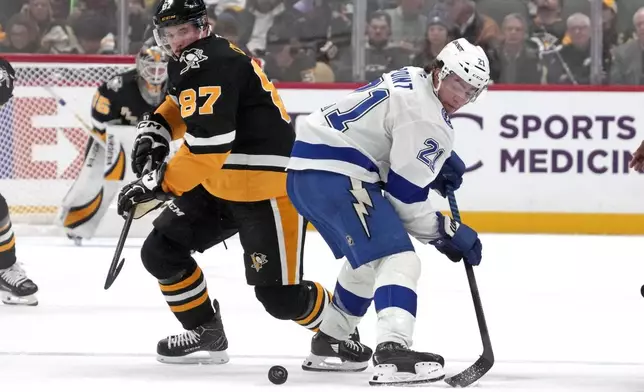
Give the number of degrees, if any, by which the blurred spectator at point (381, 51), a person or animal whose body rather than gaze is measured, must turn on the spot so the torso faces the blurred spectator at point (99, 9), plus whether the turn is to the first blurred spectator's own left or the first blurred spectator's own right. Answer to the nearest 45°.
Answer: approximately 90° to the first blurred spectator's own right

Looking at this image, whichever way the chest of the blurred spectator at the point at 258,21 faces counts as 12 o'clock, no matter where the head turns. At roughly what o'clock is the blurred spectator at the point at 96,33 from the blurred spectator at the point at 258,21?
the blurred spectator at the point at 96,33 is roughly at 3 o'clock from the blurred spectator at the point at 258,21.

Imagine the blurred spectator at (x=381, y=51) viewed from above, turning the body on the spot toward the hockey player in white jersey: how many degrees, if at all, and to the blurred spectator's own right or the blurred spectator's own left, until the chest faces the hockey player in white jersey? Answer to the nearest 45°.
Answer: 0° — they already face them

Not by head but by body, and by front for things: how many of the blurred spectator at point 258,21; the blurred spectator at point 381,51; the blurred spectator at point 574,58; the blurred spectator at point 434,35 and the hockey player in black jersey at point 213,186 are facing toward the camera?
4

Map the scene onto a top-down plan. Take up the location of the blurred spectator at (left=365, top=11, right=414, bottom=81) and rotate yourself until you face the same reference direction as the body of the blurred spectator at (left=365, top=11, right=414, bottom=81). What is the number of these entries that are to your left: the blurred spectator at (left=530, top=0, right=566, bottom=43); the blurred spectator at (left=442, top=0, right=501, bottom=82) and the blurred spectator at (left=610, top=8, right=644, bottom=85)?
3

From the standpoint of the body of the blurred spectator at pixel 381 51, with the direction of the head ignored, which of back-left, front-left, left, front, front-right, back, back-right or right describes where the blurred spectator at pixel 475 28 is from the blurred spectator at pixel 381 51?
left

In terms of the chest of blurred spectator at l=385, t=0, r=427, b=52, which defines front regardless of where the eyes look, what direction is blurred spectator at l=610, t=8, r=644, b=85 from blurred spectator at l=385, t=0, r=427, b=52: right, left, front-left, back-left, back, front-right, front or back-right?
left

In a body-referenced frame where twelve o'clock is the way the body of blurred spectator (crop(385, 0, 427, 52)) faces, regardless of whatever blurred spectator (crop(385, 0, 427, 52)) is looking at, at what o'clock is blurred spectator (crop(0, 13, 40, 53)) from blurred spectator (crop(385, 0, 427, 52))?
blurred spectator (crop(0, 13, 40, 53)) is roughly at 3 o'clock from blurred spectator (crop(385, 0, 427, 52)).

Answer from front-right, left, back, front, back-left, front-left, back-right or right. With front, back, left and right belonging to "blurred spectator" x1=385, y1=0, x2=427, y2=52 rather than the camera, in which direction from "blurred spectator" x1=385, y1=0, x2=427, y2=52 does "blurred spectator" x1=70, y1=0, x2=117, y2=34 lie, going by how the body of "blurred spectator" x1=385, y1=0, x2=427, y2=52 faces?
right
